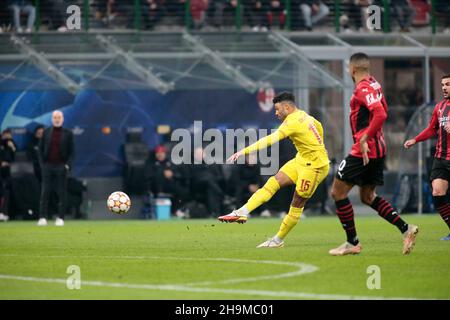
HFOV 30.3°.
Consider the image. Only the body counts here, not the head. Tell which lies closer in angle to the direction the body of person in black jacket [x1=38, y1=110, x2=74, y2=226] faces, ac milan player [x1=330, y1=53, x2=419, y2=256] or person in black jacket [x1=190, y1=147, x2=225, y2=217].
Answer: the ac milan player

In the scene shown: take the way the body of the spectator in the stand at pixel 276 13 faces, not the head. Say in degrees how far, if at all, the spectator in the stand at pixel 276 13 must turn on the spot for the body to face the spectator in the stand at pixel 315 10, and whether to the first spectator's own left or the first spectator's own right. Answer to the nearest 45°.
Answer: approximately 135° to the first spectator's own left

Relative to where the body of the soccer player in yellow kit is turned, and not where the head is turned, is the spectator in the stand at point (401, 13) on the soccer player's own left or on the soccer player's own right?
on the soccer player's own right

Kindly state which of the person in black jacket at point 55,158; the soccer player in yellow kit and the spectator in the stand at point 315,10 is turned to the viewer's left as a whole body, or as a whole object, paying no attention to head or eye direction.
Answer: the soccer player in yellow kit

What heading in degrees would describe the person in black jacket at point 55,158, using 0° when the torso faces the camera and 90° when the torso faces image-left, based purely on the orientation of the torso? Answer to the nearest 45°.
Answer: approximately 0°

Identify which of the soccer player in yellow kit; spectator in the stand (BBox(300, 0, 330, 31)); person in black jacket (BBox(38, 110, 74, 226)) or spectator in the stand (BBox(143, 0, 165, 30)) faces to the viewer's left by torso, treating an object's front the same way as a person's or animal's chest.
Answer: the soccer player in yellow kit

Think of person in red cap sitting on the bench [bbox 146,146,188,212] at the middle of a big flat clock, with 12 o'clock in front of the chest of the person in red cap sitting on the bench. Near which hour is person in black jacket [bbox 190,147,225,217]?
The person in black jacket is roughly at 9 o'clock from the person in red cap sitting on the bench.

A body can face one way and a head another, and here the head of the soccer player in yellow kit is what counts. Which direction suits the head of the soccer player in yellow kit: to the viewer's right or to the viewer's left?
to the viewer's left

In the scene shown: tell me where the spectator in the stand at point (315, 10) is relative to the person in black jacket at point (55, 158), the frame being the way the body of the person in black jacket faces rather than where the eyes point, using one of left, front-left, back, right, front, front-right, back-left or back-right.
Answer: back-left

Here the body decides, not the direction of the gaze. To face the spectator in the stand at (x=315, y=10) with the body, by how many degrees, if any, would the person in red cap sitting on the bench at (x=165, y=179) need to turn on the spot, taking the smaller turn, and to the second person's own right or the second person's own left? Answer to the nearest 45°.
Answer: approximately 135° to the second person's own left

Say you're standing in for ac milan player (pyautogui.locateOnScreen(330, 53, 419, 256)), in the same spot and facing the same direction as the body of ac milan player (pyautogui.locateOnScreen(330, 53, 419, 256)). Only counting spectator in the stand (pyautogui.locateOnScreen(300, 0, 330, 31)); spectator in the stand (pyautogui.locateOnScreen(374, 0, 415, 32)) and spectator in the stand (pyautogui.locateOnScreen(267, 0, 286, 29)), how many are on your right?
3
